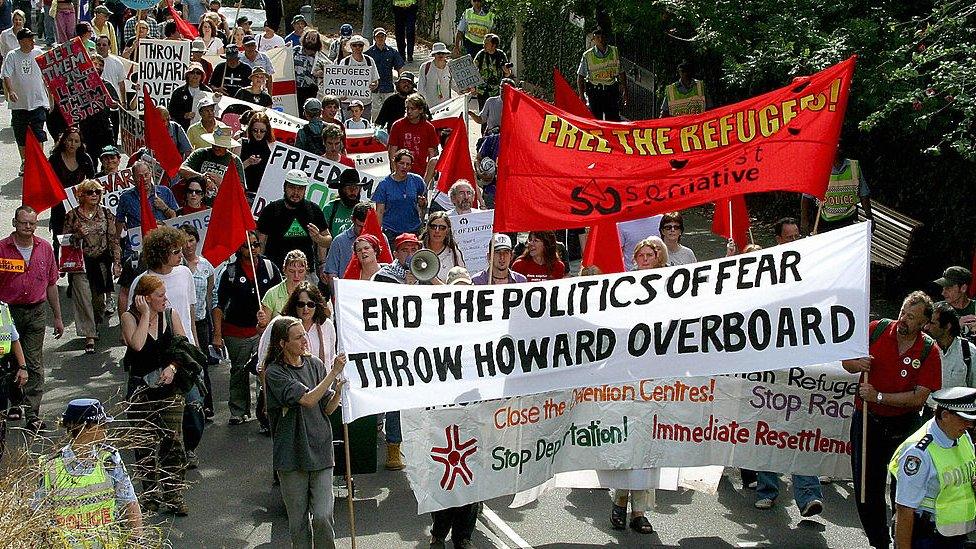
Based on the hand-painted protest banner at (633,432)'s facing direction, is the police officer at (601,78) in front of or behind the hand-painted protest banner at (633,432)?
behind

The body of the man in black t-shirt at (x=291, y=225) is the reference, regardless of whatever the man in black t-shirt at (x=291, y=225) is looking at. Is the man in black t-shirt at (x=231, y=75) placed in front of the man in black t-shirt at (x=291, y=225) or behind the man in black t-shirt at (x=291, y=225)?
behind

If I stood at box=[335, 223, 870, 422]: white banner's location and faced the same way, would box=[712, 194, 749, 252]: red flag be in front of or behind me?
behind

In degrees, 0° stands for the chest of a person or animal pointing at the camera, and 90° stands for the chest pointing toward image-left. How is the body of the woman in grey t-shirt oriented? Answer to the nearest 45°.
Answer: approximately 315°

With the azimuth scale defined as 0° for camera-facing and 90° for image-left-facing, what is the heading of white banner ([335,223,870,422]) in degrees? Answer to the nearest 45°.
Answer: approximately 0°

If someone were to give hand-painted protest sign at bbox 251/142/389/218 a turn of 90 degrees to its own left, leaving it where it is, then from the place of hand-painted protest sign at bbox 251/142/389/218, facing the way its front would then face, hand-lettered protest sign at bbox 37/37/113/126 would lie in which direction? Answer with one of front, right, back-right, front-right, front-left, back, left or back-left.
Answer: back-left
